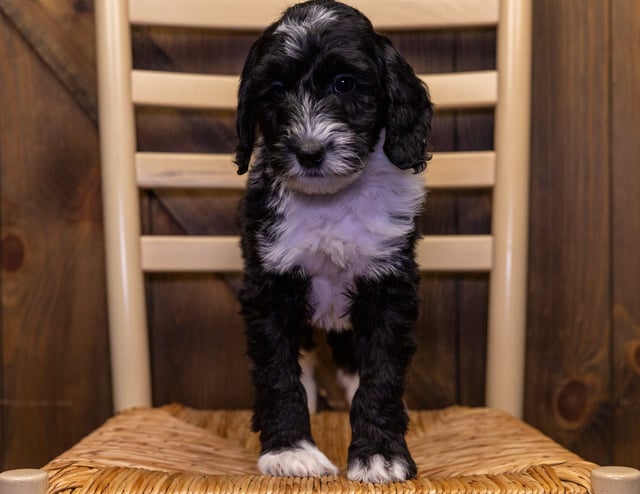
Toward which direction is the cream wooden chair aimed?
toward the camera

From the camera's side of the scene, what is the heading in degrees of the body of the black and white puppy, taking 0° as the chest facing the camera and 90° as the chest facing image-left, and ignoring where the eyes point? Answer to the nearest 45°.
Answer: approximately 0°
